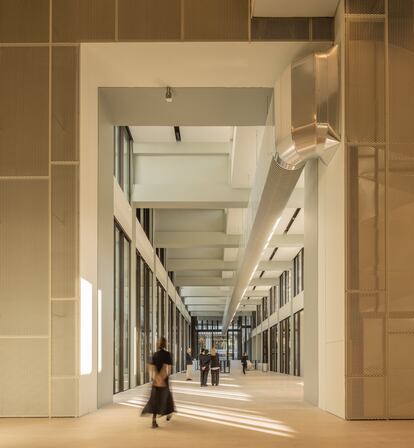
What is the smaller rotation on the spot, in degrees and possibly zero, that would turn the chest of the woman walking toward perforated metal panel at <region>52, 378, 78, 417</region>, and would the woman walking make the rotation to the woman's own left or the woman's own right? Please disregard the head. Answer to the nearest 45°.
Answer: approximately 45° to the woman's own left
